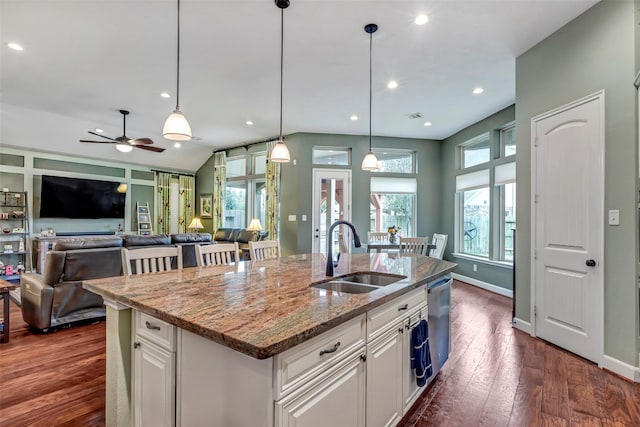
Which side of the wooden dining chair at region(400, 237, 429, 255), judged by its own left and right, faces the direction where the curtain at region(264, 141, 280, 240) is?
left

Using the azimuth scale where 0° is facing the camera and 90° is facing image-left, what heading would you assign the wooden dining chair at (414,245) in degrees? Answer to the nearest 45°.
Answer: approximately 180°

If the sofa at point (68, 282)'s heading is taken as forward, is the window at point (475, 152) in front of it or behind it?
behind

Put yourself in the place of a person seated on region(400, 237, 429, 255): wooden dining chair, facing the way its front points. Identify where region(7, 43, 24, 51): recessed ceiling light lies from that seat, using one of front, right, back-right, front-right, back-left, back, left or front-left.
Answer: back-left

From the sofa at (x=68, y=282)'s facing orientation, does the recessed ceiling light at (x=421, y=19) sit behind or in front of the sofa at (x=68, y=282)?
behind

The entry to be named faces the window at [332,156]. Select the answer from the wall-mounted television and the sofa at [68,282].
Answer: the wall-mounted television

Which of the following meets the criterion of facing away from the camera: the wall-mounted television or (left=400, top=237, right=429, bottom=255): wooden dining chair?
the wooden dining chair

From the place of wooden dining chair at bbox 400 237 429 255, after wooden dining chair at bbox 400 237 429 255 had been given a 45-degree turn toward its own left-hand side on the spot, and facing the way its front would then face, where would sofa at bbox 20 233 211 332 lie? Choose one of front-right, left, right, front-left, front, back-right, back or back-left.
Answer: left

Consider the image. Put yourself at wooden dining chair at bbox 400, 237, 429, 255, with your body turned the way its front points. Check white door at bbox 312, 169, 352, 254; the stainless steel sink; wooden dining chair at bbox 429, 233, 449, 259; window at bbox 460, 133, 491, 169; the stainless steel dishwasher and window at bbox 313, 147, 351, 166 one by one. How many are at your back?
2

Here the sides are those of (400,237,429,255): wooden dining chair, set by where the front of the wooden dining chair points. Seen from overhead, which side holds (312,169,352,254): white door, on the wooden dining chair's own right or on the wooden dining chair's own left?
on the wooden dining chair's own left

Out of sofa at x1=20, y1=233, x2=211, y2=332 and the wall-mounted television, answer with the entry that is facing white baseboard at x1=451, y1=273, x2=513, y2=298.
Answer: the wall-mounted television

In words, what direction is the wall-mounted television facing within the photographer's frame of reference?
facing the viewer and to the right of the viewer

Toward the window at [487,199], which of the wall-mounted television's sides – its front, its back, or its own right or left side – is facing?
front

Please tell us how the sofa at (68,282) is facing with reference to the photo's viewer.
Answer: facing away from the viewer and to the left of the viewer

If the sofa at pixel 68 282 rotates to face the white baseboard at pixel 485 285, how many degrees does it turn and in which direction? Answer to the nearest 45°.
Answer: approximately 135° to its right
